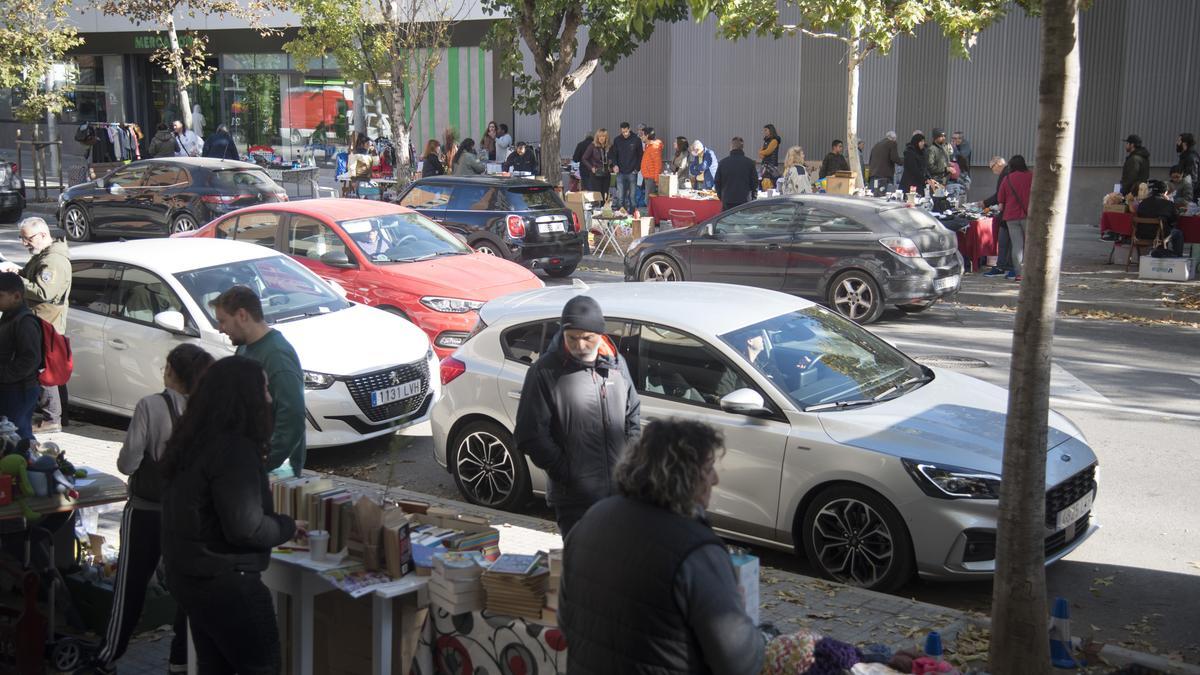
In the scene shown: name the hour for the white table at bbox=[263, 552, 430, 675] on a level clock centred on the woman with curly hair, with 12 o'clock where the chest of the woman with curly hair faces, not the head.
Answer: The white table is roughly at 9 o'clock from the woman with curly hair.

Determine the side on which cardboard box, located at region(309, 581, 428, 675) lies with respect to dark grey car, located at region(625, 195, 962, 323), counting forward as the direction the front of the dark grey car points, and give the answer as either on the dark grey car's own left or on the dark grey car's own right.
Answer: on the dark grey car's own left

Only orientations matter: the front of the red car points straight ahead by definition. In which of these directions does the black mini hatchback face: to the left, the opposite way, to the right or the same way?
the opposite way

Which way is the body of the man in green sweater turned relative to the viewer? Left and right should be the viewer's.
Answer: facing to the left of the viewer

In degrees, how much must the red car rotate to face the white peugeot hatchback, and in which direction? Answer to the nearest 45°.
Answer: approximately 90° to its right

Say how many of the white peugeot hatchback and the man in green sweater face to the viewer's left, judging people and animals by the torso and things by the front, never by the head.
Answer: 1

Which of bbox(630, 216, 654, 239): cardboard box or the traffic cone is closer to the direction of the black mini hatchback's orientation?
the cardboard box

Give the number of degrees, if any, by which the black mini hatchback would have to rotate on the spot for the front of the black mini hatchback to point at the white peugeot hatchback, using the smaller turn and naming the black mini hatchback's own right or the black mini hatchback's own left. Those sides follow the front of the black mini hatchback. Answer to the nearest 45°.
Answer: approximately 135° to the black mini hatchback's own left

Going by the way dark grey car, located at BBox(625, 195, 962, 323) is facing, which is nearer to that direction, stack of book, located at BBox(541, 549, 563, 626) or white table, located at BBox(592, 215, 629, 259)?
the white table

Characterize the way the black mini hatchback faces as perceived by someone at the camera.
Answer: facing away from the viewer and to the left of the viewer

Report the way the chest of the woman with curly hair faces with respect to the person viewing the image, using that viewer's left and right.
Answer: facing away from the viewer and to the right of the viewer
